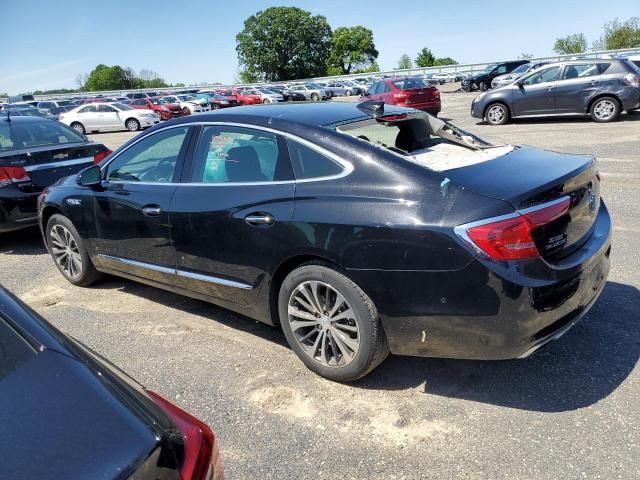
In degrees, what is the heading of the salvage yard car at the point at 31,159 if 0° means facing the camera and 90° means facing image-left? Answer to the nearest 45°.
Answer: approximately 135°

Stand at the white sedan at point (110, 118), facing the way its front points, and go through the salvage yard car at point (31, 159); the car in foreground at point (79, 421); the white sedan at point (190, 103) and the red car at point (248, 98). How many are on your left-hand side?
2

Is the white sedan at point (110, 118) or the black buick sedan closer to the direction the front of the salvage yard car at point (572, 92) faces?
the white sedan

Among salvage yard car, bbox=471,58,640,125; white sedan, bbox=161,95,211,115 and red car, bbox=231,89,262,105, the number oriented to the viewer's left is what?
1

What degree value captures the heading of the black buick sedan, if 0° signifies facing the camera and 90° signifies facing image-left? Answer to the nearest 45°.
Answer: approximately 135°

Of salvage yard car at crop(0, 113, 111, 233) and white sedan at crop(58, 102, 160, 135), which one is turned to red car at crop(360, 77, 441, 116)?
the white sedan

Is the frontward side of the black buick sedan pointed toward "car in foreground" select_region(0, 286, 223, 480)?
no

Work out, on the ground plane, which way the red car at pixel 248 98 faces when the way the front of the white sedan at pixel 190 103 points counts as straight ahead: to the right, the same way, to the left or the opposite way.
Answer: the same way

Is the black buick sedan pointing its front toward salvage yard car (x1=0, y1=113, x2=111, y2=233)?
yes

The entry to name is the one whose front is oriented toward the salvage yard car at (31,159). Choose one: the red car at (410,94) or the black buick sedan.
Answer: the black buick sedan

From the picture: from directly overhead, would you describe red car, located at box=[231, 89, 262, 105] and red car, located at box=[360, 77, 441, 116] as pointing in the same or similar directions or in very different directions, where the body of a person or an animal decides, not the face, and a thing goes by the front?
very different directions

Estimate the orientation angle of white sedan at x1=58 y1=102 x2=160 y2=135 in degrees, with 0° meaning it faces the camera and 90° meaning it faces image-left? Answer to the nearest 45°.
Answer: approximately 315°

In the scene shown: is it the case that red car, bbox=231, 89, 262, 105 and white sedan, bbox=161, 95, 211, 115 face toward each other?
no

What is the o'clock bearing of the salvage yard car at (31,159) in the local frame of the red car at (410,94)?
The salvage yard car is roughly at 8 o'clock from the red car.

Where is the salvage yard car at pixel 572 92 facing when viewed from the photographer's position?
facing to the left of the viewer
